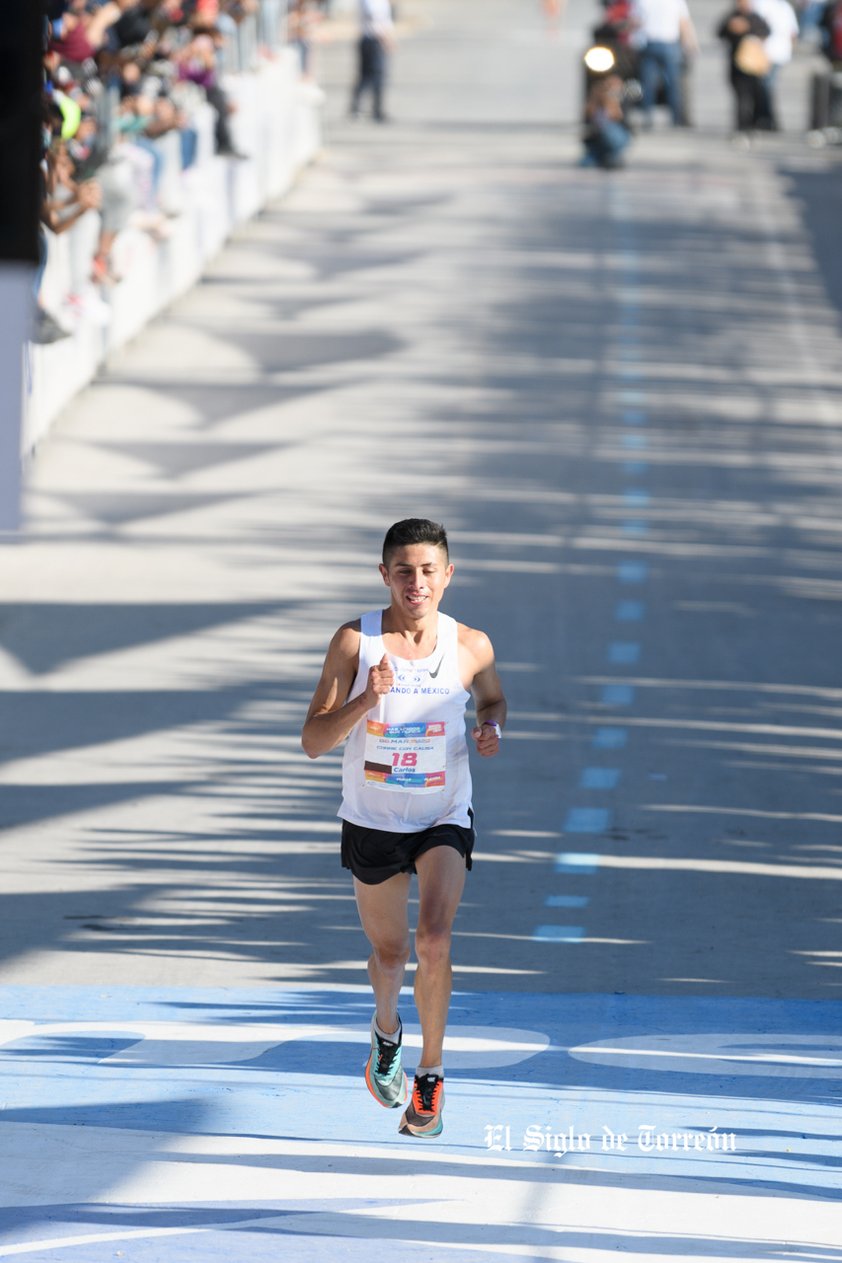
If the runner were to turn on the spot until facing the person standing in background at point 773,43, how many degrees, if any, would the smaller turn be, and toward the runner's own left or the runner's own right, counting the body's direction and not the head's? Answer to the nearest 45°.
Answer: approximately 180°

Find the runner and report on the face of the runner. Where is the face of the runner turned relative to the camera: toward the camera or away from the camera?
toward the camera

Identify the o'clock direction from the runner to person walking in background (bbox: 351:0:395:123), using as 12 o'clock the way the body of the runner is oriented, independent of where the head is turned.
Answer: The person walking in background is roughly at 6 o'clock from the runner.

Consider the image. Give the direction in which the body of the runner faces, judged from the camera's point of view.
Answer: toward the camera

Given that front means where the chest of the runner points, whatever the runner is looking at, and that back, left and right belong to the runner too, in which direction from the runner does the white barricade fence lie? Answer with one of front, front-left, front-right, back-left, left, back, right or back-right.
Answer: back
